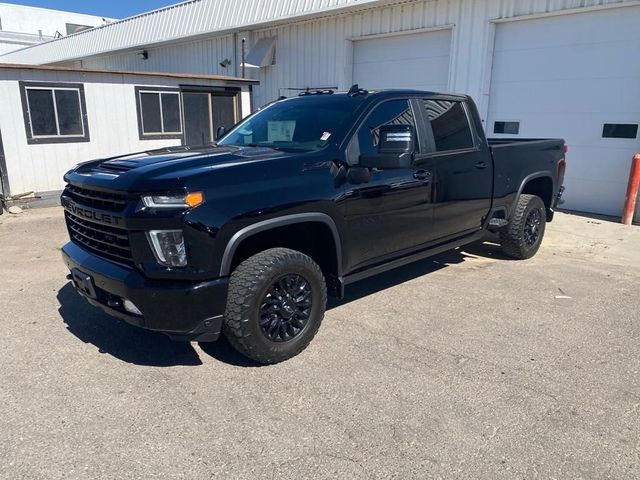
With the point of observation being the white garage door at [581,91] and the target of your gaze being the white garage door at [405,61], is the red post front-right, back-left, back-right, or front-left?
back-left

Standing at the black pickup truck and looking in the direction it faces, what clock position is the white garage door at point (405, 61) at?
The white garage door is roughly at 5 o'clock from the black pickup truck.

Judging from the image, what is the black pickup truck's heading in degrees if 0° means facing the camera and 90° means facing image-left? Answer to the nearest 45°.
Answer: approximately 45°

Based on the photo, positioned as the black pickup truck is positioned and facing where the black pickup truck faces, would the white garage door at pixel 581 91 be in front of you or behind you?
behind

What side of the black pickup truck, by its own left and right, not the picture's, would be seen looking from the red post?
back
